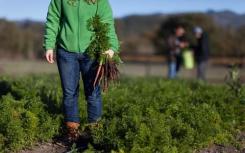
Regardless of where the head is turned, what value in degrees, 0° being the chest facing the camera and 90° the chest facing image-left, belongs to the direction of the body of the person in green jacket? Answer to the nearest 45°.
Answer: approximately 0°

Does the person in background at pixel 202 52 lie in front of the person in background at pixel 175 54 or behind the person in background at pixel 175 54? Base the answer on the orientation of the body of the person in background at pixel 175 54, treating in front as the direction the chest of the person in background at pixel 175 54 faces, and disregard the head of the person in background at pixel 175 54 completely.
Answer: in front

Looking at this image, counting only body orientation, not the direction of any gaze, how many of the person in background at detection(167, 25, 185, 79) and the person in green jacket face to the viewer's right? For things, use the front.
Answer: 1

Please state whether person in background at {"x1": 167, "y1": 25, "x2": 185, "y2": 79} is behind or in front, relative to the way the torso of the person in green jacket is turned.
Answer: behind

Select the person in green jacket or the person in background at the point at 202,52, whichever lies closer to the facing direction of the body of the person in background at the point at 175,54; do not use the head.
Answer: the person in background

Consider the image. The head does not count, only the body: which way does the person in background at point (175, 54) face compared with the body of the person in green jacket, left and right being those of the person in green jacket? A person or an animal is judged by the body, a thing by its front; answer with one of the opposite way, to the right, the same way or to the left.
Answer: to the left

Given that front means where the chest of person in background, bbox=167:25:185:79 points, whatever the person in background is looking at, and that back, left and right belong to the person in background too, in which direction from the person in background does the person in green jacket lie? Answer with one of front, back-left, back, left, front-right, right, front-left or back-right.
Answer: right

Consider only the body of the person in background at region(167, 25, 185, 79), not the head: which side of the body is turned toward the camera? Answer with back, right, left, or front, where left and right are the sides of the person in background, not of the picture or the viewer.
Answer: right
